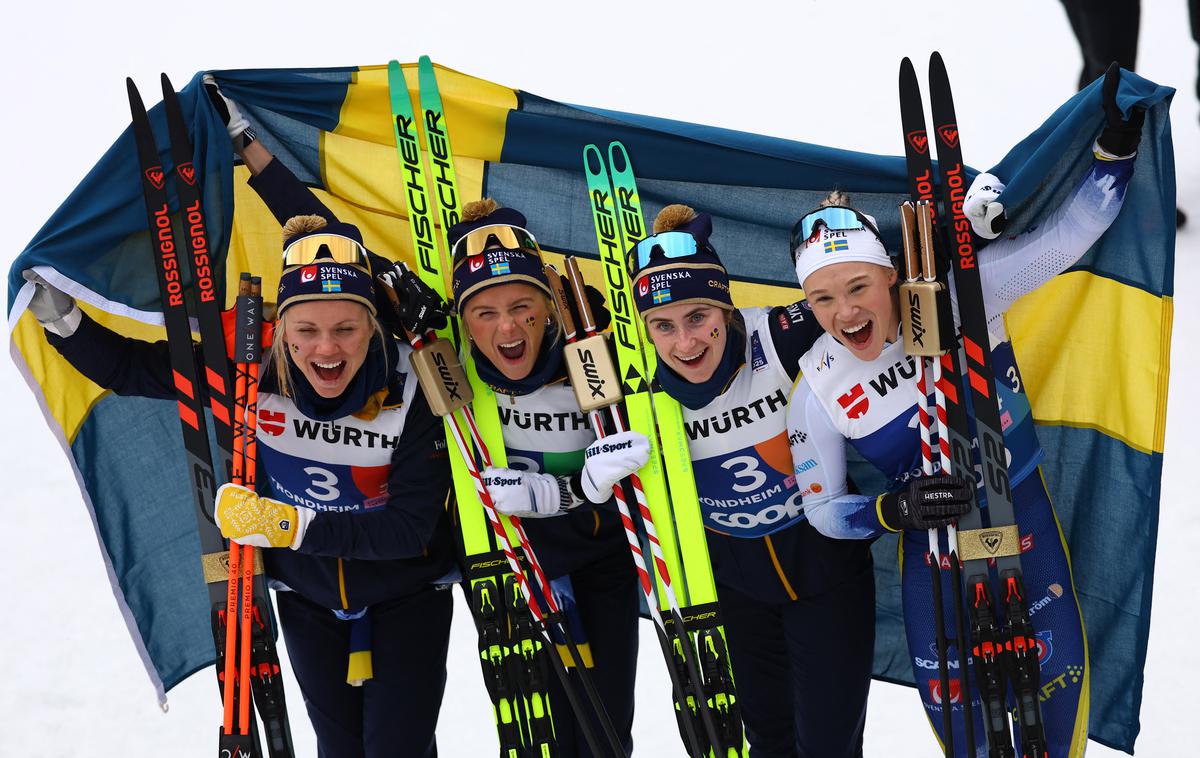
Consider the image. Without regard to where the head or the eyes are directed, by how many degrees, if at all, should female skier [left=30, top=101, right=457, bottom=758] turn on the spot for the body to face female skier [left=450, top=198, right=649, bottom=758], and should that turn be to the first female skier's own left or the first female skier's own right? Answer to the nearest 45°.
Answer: approximately 90° to the first female skier's own left

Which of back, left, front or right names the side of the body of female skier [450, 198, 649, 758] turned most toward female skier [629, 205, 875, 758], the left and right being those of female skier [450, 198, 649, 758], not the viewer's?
left

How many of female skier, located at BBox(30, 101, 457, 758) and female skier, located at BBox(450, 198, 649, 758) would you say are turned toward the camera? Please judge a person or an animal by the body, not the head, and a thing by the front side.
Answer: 2

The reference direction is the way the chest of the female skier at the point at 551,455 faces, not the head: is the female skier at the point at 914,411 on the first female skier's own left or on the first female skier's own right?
on the first female skier's own left

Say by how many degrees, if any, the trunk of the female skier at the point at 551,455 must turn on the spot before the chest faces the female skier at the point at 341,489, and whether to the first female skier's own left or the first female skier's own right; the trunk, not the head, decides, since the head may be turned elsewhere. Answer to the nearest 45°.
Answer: approximately 90° to the first female skier's own right

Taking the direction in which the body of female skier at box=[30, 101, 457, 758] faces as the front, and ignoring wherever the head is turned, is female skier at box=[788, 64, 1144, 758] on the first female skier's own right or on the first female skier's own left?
on the first female skier's own left

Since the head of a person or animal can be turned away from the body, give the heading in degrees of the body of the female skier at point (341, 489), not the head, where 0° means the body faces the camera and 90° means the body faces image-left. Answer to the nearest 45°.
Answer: approximately 0°

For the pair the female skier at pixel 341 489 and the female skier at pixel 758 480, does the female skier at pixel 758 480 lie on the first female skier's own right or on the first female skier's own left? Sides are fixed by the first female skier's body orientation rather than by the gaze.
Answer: on the first female skier's own left
